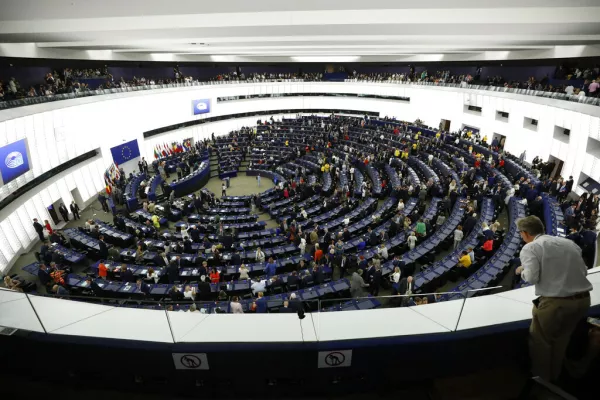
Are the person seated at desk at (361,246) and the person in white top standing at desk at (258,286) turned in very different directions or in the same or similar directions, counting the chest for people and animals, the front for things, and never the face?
same or similar directions

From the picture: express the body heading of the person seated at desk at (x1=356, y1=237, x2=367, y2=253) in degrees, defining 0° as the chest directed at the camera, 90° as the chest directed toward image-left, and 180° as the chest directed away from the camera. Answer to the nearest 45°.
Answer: approximately 135°

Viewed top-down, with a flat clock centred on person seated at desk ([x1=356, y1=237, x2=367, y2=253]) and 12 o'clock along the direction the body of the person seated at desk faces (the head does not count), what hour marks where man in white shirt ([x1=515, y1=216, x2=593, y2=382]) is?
The man in white shirt is roughly at 7 o'clock from the person seated at desk.

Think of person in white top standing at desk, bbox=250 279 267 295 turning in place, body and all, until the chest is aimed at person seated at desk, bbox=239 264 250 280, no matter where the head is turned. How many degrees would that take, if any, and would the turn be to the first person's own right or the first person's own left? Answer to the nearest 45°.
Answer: approximately 45° to the first person's own left

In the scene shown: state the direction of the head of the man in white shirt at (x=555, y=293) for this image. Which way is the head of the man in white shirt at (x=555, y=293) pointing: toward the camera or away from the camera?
away from the camera

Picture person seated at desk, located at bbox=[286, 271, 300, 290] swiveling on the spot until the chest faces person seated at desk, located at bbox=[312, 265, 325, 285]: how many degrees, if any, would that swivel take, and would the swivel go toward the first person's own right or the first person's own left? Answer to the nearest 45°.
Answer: approximately 45° to the first person's own right

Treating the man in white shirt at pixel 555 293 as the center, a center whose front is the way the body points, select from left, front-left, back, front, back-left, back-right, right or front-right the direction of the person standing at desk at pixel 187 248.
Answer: front-left

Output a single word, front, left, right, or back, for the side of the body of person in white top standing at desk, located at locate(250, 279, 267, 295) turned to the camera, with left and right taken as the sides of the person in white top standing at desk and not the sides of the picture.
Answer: back

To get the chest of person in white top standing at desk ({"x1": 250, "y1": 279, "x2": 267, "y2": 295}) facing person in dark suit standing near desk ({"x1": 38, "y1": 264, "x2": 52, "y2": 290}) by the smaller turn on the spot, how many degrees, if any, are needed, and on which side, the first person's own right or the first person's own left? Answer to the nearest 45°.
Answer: approximately 90° to the first person's own left

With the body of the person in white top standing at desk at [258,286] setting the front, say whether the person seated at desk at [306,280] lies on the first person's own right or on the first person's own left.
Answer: on the first person's own right

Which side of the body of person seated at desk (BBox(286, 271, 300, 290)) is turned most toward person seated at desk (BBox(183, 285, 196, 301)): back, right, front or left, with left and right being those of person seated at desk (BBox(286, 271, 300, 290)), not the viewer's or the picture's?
left

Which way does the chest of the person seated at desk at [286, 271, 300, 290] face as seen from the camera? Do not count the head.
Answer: away from the camera

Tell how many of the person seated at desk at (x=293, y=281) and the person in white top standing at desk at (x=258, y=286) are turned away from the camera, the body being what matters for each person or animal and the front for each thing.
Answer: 2

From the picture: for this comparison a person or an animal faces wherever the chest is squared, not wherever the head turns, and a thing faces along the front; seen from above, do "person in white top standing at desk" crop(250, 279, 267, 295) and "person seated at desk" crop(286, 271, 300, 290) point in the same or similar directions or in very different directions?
same or similar directions
